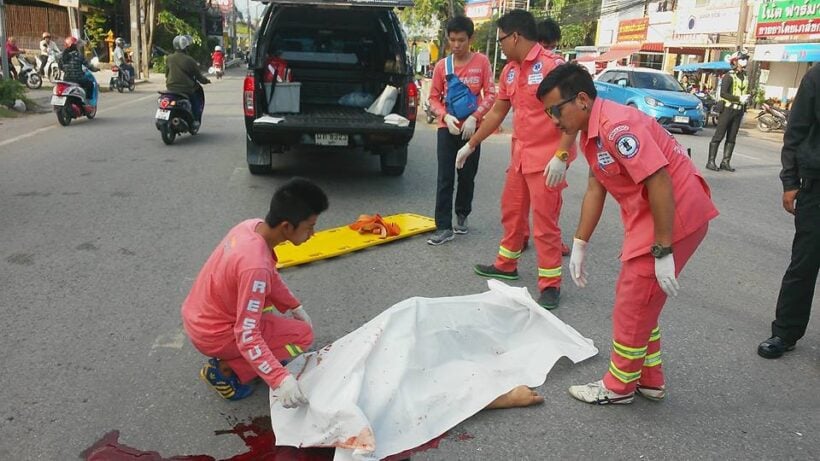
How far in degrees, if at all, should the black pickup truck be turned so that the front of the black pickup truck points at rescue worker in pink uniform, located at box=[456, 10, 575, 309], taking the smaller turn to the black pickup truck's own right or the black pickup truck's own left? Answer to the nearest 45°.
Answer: approximately 180°

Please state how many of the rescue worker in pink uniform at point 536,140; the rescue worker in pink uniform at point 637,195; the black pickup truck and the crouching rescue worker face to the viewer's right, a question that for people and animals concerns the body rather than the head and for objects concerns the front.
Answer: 1

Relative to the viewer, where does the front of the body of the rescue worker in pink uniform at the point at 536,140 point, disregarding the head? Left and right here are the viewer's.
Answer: facing the viewer and to the left of the viewer

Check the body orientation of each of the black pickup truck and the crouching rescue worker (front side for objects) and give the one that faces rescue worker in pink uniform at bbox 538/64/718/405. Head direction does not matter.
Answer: the crouching rescue worker

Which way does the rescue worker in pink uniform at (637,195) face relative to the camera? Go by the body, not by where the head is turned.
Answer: to the viewer's left

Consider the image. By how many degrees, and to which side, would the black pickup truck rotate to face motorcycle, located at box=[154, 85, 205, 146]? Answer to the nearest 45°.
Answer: approximately 45° to its left

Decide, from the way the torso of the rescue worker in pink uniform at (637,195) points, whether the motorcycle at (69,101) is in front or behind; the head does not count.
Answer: in front

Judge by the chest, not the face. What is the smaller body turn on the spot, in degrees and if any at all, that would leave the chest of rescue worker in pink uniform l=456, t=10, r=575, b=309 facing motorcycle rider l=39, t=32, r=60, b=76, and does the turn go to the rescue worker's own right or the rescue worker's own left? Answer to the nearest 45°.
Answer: approximately 90° to the rescue worker's own right

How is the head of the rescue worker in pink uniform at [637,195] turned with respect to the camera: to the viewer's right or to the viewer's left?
to the viewer's left

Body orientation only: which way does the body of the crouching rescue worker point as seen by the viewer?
to the viewer's right

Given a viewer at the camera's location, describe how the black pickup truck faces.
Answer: facing away from the viewer

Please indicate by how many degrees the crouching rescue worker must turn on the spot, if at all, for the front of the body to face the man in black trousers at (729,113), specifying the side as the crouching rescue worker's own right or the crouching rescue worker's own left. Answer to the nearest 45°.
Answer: approximately 45° to the crouching rescue worker's own left

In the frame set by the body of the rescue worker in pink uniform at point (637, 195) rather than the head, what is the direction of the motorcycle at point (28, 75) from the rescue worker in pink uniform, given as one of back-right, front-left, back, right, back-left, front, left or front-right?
front-right

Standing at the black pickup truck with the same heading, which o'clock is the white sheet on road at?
The white sheet on road is roughly at 6 o'clock from the black pickup truck.
